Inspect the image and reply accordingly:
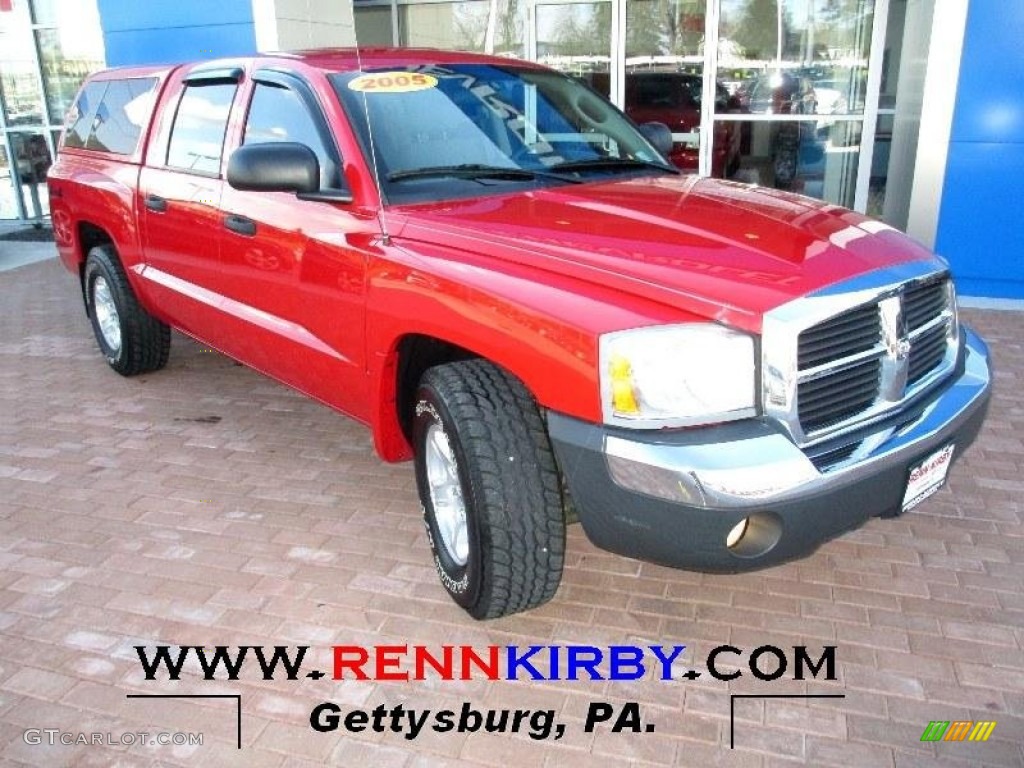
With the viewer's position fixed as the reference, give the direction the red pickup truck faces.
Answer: facing the viewer and to the right of the viewer

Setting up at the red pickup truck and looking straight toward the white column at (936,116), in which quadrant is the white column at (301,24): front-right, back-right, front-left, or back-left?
front-left

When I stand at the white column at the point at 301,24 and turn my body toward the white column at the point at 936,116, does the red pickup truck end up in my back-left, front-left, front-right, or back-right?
front-right

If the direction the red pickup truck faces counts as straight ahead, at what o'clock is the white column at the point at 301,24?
The white column is roughly at 7 o'clock from the red pickup truck.

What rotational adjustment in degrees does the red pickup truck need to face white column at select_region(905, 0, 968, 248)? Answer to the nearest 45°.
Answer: approximately 90° to its left
